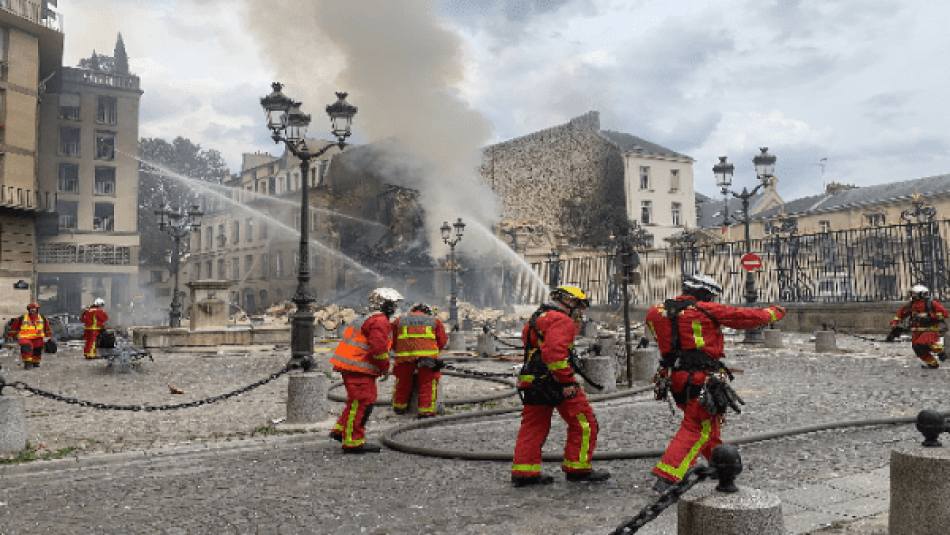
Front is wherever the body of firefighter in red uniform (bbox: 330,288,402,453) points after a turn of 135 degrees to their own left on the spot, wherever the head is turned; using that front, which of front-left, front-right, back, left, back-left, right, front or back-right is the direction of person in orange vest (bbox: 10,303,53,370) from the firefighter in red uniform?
front

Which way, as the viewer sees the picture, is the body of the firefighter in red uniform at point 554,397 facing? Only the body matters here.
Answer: to the viewer's right

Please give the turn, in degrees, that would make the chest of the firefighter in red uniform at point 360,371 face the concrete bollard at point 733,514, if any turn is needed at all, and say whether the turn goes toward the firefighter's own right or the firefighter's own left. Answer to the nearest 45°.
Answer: approximately 90° to the firefighter's own right

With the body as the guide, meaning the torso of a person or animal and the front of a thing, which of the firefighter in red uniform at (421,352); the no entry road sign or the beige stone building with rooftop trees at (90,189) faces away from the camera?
the firefighter in red uniform

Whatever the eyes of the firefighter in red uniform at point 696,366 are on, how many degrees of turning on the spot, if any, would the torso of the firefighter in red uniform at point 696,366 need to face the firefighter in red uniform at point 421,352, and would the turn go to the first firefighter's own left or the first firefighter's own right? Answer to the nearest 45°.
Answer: approximately 90° to the first firefighter's own left

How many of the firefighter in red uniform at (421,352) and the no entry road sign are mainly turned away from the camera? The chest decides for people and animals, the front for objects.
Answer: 1

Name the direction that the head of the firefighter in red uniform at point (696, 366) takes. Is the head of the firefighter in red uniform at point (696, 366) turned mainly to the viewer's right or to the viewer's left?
to the viewer's right

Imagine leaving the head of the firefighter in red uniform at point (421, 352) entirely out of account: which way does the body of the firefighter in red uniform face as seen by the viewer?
away from the camera

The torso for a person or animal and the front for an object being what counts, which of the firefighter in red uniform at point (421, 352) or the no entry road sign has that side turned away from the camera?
the firefighter in red uniform
